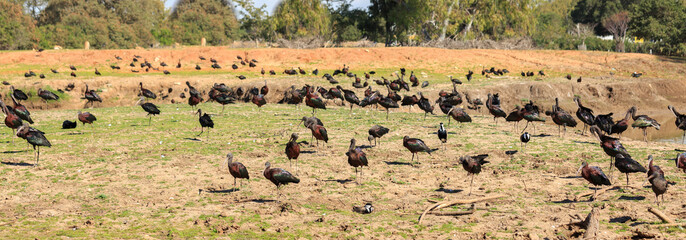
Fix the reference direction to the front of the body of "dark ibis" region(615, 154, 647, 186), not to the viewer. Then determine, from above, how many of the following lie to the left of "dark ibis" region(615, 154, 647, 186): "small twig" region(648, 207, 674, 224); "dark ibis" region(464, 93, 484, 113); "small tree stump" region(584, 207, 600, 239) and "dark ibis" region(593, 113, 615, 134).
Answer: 2

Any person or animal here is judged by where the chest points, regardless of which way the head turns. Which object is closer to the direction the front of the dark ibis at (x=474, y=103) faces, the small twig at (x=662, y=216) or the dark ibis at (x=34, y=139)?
the dark ibis

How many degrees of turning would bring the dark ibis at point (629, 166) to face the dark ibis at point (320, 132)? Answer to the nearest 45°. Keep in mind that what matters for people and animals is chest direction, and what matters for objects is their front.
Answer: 0° — it already faces it

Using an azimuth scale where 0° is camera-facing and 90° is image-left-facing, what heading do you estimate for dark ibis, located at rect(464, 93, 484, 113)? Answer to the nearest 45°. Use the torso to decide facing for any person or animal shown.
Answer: approximately 90°

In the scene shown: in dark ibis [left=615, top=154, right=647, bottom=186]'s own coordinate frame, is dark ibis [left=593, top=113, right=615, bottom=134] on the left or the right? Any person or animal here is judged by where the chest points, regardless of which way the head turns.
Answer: on its right

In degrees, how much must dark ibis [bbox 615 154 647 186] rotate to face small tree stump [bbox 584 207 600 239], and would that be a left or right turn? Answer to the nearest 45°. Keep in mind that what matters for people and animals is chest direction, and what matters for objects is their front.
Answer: approximately 90° to its left

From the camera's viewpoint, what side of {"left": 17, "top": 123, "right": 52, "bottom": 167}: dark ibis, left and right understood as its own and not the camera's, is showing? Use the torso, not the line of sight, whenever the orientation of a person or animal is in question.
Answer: left

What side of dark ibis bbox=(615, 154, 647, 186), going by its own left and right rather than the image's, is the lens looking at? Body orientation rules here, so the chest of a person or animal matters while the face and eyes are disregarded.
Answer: left

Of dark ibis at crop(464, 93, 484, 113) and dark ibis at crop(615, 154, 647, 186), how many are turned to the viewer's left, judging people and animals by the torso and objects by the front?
2
